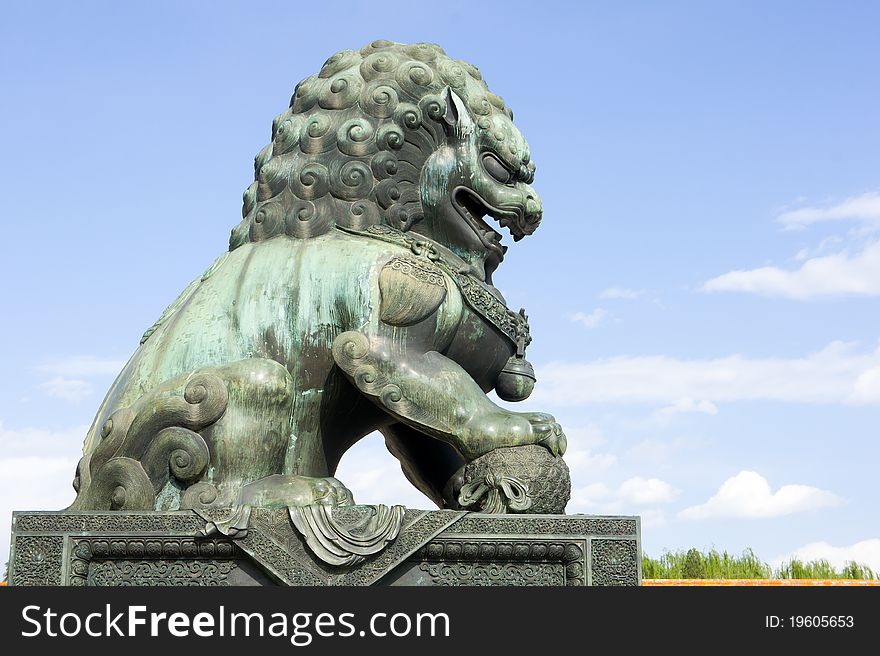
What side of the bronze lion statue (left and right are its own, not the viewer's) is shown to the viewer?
right
